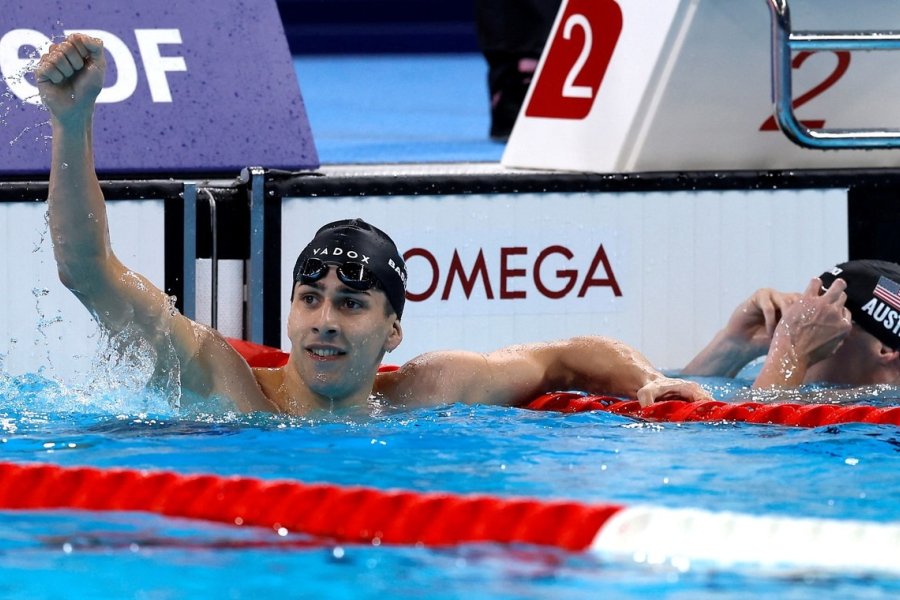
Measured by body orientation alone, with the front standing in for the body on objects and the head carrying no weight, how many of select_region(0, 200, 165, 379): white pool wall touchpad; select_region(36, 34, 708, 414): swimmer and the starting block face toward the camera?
3

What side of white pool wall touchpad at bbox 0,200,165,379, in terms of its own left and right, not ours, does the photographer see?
front

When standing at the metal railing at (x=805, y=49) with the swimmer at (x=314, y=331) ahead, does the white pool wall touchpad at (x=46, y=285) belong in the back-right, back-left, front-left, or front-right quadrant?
front-right

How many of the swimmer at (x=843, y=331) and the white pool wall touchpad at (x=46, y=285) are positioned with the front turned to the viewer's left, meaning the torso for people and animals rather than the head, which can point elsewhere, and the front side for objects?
1

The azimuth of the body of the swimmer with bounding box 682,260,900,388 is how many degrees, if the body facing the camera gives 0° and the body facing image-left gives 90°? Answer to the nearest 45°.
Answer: approximately 90°

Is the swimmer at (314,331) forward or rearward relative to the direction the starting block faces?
forward

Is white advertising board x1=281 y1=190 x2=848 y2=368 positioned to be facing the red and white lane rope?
yes

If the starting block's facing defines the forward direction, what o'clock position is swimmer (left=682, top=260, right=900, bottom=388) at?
The swimmer is roughly at 11 o'clock from the starting block.

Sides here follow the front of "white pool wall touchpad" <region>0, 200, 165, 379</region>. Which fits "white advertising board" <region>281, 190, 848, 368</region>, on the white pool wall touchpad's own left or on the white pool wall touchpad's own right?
on the white pool wall touchpad's own left

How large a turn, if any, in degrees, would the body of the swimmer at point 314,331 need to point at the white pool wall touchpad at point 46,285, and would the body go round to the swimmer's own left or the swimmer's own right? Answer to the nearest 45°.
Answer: approximately 135° to the swimmer's own right
